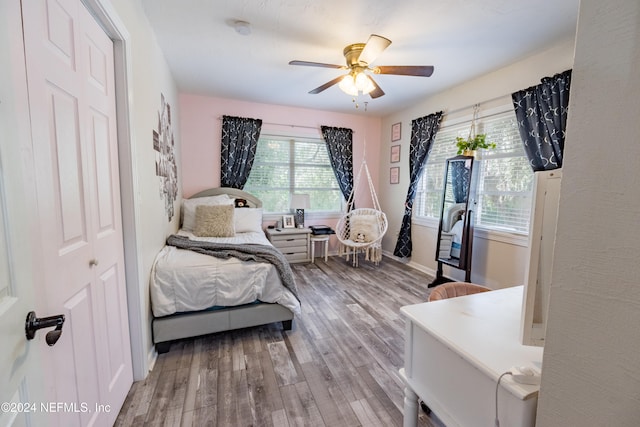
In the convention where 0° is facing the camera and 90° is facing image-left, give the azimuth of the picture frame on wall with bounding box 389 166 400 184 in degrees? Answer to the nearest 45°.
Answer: approximately 45°

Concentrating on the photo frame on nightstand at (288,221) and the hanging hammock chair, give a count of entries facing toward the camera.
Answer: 2

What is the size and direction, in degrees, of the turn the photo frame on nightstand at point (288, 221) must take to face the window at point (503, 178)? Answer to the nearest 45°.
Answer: approximately 45° to its left

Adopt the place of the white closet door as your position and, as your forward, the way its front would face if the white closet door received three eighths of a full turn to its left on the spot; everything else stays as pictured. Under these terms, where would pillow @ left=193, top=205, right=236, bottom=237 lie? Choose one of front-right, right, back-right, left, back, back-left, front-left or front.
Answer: front-right

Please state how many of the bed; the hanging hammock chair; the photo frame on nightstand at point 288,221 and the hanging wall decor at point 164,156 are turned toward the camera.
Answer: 3

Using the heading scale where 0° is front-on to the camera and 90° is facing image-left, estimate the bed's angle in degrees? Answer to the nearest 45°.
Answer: approximately 0°

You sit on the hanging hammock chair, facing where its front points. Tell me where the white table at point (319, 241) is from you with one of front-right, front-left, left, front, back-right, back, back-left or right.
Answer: right

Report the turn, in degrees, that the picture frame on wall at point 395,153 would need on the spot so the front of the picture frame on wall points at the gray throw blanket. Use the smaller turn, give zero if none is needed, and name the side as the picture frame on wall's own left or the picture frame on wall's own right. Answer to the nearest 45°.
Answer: approximately 45° to the picture frame on wall's own left

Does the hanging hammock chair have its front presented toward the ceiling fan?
yes

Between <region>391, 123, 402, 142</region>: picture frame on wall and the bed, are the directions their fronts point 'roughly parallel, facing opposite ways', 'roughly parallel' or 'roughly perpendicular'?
roughly perpendicular

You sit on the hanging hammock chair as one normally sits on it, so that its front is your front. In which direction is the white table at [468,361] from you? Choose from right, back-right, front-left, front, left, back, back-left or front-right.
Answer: front

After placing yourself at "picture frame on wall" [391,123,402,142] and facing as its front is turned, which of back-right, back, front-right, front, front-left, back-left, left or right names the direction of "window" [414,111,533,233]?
left

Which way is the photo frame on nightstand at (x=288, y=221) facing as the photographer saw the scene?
facing the viewer

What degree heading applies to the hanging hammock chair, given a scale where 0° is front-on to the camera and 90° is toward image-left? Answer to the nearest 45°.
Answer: approximately 0°

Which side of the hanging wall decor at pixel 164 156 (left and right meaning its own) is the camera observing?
right

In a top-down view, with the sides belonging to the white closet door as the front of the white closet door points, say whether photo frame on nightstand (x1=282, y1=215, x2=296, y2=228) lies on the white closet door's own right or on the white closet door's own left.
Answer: on the white closet door's own left

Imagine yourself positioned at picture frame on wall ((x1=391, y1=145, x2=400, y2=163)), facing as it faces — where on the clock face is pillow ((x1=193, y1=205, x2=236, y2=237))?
The pillow is roughly at 12 o'clock from the picture frame on wall.

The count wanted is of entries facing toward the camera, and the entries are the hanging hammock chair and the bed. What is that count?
2

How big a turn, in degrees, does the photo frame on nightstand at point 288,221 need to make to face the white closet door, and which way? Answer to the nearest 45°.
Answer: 0° — it already faces it

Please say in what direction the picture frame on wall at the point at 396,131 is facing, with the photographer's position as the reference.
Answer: facing the viewer and to the left of the viewer

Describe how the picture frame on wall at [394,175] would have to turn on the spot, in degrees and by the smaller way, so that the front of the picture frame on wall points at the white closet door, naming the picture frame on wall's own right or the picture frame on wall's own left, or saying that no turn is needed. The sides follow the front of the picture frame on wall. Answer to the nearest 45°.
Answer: approximately 45° to the picture frame on wall's own left
